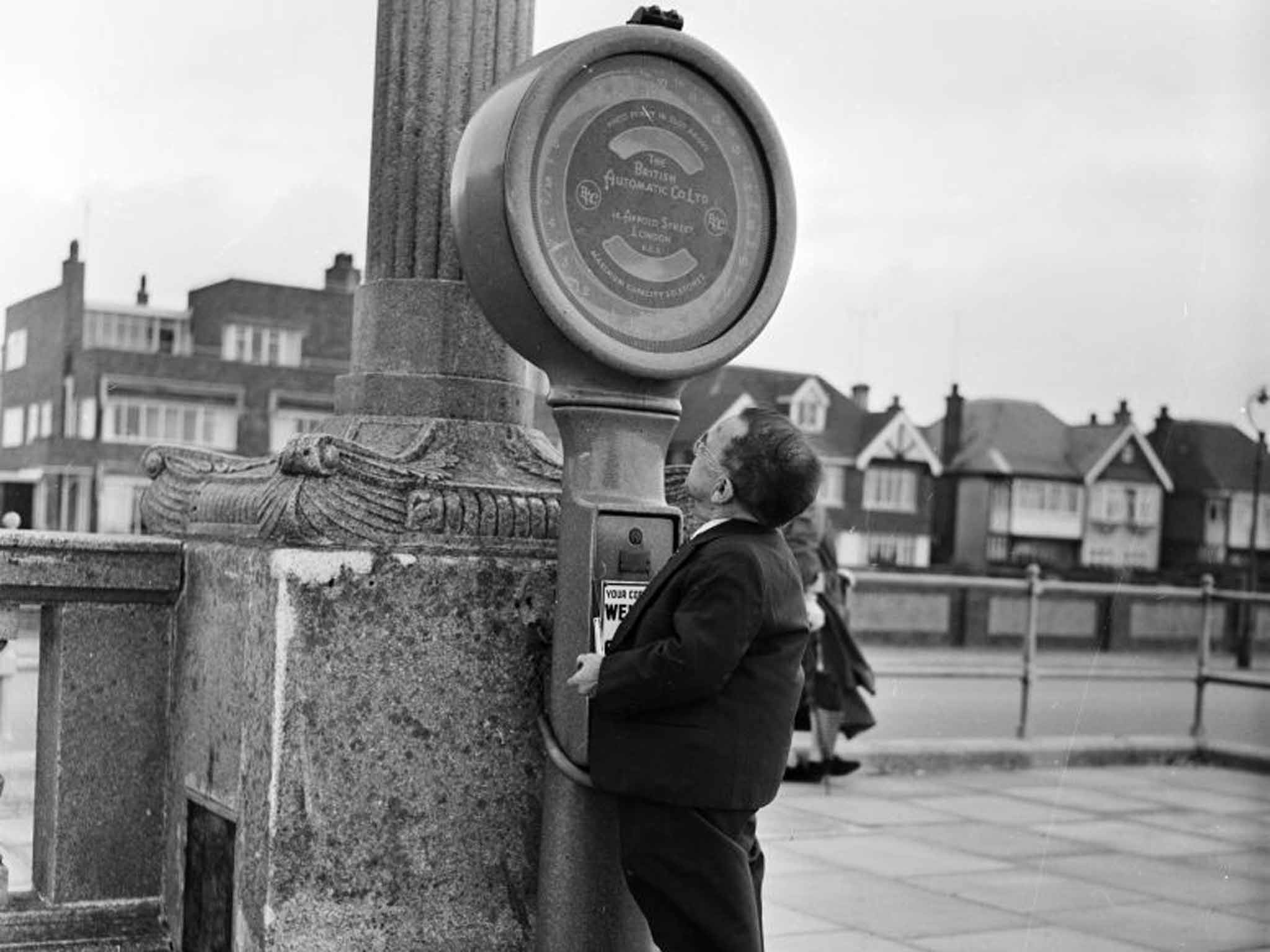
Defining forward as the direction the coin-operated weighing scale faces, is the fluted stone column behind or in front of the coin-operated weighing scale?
behind

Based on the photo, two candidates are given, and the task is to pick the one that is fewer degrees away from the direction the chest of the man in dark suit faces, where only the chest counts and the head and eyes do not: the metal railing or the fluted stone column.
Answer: the fluted stone column

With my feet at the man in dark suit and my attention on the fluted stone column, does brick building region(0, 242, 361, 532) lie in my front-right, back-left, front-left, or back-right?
front-right

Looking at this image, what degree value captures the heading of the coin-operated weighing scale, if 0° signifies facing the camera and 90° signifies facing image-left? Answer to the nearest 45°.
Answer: approximately 315°

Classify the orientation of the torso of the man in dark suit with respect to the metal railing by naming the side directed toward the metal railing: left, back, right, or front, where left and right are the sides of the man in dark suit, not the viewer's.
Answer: right

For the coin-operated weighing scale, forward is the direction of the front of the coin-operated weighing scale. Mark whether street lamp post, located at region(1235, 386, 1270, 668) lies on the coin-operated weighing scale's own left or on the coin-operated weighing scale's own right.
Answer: on the coin-operated weighing scale's own left

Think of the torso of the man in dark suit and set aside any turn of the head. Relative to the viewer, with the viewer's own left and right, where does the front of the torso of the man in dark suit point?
facing to the left of the viewer

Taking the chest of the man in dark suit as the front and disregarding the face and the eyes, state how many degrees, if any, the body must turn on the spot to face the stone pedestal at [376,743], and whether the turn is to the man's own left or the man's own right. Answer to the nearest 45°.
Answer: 0° — they already face it

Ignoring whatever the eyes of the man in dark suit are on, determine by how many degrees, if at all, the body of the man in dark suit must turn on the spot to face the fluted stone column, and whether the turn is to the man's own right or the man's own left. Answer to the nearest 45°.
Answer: approximately 45° to the man's own right

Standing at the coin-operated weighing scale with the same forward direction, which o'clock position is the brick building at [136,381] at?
The brick building is roughly at 7 o'clock from the coin-operated weighing scale.

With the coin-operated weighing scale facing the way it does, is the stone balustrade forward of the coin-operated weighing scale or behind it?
behind

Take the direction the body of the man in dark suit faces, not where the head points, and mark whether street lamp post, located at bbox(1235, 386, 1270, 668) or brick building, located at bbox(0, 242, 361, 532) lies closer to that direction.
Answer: the brick building

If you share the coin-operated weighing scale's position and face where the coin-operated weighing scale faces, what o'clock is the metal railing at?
The metal railing is roughly at 8 o'clock from the coin-operated weighing scale.
